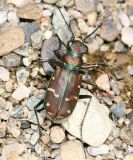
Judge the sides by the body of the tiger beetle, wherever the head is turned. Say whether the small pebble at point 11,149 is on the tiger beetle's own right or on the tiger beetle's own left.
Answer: on the tiger beetle's own left

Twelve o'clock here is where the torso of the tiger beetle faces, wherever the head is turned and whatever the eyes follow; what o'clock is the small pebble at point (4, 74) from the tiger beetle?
The small pebble is roughly at 9 o'clock from the tiger beetle.

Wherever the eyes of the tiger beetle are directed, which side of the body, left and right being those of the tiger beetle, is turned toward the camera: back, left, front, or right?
back

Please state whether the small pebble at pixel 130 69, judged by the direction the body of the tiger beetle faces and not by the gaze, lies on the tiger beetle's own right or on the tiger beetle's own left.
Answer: on the tiger beetle's own right

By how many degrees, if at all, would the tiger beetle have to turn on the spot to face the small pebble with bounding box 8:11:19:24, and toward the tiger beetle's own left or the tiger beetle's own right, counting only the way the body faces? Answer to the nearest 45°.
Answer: approximately 45° to the tiger beetle's own left

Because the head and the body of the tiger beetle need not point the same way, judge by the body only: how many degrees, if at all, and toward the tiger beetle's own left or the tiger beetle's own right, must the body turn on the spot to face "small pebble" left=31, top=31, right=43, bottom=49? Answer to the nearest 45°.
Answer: approximately 45° to the tiger beetle's own left

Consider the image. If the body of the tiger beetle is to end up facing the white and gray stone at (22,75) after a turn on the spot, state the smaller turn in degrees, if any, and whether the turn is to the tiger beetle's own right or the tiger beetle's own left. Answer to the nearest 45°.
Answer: approximately 90° to the tiger beetle's own left

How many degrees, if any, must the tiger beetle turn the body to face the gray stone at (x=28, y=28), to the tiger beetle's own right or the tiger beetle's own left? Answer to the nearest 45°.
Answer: approximately 45° to the tiger beetle's own left

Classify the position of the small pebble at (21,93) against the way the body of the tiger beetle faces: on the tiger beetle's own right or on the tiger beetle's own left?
on the tiger beetle's own left
